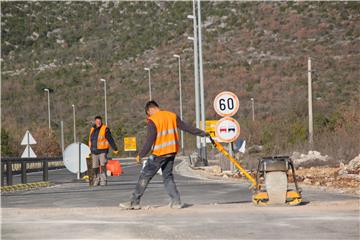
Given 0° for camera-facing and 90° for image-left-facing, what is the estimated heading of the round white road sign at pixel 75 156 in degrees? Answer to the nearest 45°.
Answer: approximately 180°

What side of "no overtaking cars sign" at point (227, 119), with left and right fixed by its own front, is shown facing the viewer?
front

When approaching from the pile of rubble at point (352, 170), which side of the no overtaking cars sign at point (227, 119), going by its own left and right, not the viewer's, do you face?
left

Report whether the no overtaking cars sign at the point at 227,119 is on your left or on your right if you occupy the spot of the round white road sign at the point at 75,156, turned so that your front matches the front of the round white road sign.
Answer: on your right

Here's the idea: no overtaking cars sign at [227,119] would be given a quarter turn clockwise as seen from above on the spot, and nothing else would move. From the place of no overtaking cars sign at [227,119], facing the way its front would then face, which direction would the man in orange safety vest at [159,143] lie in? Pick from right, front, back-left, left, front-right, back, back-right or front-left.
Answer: left

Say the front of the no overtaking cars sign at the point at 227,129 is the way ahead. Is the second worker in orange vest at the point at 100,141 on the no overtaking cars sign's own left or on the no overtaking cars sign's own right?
on the no overtaking cars sign's own right

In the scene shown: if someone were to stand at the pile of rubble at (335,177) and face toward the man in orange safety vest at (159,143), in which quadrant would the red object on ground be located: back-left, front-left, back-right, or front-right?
front-right

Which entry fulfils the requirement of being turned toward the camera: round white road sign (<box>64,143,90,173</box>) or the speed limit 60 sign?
the speed limit 60 sign

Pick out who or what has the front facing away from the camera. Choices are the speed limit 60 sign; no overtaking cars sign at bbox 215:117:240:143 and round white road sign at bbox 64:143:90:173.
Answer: the round white road sign

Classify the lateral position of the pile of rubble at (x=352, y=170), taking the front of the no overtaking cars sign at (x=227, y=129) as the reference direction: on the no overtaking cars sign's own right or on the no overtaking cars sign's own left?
on the no overtaking cars sign's own left

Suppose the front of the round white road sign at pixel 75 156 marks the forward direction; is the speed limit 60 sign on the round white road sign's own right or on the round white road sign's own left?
on the round white road sign's own right
